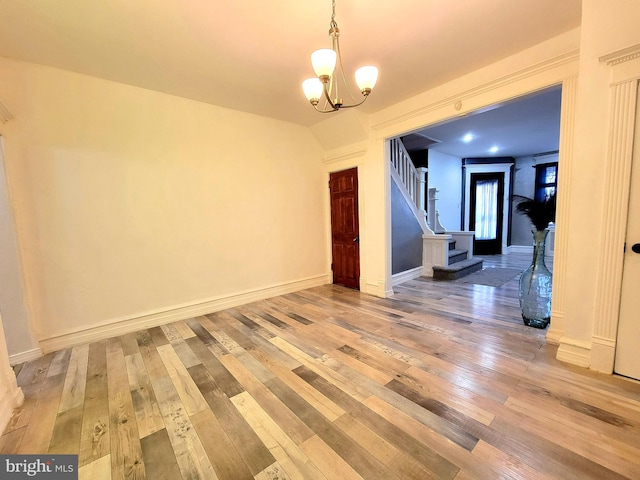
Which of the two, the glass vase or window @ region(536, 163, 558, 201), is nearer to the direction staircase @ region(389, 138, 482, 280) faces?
the glass vase

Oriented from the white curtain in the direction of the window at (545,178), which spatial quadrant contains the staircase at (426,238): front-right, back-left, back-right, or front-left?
back-right

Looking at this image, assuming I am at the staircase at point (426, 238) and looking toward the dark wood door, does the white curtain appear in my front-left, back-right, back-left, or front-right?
back-right

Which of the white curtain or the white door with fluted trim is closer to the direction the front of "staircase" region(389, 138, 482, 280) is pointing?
the white door with fluted trim

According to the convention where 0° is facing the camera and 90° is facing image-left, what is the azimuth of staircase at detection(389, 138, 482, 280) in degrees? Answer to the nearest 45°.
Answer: approximately 315°

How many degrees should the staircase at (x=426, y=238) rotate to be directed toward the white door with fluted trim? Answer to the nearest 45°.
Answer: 0° — it already faces it

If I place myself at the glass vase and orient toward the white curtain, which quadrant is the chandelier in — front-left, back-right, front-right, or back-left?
back-left

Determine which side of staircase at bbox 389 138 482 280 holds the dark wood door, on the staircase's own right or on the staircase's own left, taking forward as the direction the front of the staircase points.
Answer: on the staircase's own right

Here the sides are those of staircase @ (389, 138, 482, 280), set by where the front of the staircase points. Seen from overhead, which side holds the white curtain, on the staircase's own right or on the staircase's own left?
on the staircase's own left
